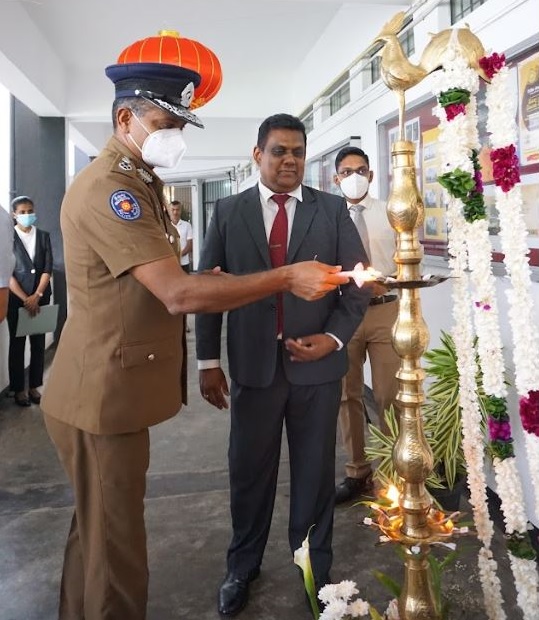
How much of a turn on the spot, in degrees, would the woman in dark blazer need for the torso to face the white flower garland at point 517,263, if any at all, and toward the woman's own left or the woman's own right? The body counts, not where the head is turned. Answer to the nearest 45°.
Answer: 0° — they already face it

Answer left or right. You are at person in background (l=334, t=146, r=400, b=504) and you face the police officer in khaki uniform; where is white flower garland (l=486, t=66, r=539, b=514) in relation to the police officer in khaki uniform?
left

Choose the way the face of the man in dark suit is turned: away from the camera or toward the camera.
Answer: toward the camera

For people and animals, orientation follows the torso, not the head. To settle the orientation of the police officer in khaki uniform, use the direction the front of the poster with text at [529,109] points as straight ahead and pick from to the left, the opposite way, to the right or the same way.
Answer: the opposite way

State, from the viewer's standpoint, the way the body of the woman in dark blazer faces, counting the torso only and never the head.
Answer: toward the camera

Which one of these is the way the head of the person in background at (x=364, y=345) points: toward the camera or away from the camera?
toward the camera

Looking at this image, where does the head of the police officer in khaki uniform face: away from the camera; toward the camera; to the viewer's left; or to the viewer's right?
to the viewer's right

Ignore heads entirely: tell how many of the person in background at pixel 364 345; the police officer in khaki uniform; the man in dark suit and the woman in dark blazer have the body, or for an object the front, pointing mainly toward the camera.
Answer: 3

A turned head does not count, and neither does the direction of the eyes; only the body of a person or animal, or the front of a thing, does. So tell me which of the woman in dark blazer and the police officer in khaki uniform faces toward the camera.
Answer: the woman in dark blazer

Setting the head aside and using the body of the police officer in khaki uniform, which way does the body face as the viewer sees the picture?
to the viewer's right

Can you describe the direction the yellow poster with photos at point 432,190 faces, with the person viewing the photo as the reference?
facing the viewer and to the left of the viewer

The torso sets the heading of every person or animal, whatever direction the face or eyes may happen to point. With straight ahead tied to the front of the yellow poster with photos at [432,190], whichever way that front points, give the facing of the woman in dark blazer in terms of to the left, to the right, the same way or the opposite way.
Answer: to the left
